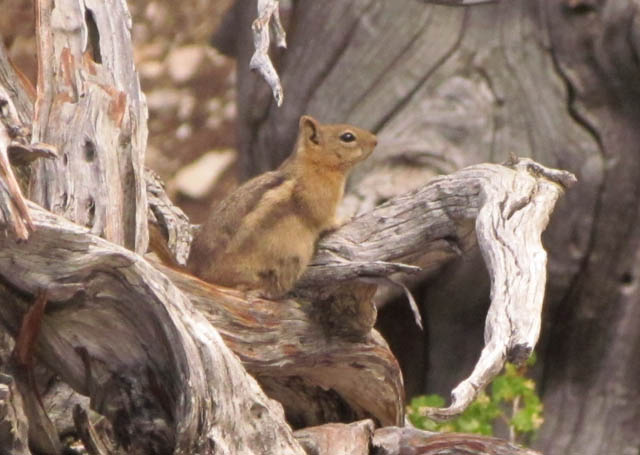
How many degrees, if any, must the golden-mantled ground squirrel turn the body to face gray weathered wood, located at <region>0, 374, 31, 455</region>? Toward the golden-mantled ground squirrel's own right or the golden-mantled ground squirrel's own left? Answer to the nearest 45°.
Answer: approximately 135° to the golden-mantled ground squirrel's own right

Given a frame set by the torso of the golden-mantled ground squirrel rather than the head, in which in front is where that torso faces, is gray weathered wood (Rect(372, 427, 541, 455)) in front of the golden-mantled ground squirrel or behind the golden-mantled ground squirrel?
in front

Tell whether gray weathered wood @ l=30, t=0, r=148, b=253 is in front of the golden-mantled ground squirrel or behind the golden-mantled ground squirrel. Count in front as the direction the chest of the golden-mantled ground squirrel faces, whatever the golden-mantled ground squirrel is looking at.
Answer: behind

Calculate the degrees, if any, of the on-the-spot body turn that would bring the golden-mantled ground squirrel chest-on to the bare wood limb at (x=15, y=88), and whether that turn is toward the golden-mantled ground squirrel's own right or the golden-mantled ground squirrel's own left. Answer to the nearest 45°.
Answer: approximately 180°

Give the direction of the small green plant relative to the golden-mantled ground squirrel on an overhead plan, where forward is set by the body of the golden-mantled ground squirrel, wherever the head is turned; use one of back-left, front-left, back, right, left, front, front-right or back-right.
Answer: front-left

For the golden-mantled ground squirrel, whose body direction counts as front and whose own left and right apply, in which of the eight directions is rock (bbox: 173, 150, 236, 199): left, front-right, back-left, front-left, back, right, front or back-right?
left

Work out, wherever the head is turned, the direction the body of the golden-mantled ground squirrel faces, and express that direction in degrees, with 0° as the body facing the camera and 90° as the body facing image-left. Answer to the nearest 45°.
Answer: approximately 270°

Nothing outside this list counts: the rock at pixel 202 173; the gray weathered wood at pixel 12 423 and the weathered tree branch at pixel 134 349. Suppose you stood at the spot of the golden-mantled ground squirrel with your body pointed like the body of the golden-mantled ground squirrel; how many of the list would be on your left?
1

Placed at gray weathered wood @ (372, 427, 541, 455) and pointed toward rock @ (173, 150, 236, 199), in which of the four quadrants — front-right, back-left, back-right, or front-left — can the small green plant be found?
front-right

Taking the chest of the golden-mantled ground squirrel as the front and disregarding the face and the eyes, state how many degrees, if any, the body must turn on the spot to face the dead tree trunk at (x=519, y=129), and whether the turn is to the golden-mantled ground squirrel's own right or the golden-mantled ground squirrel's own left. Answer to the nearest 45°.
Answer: approximately 45° to the golden-mantled ground squirrel's own left
